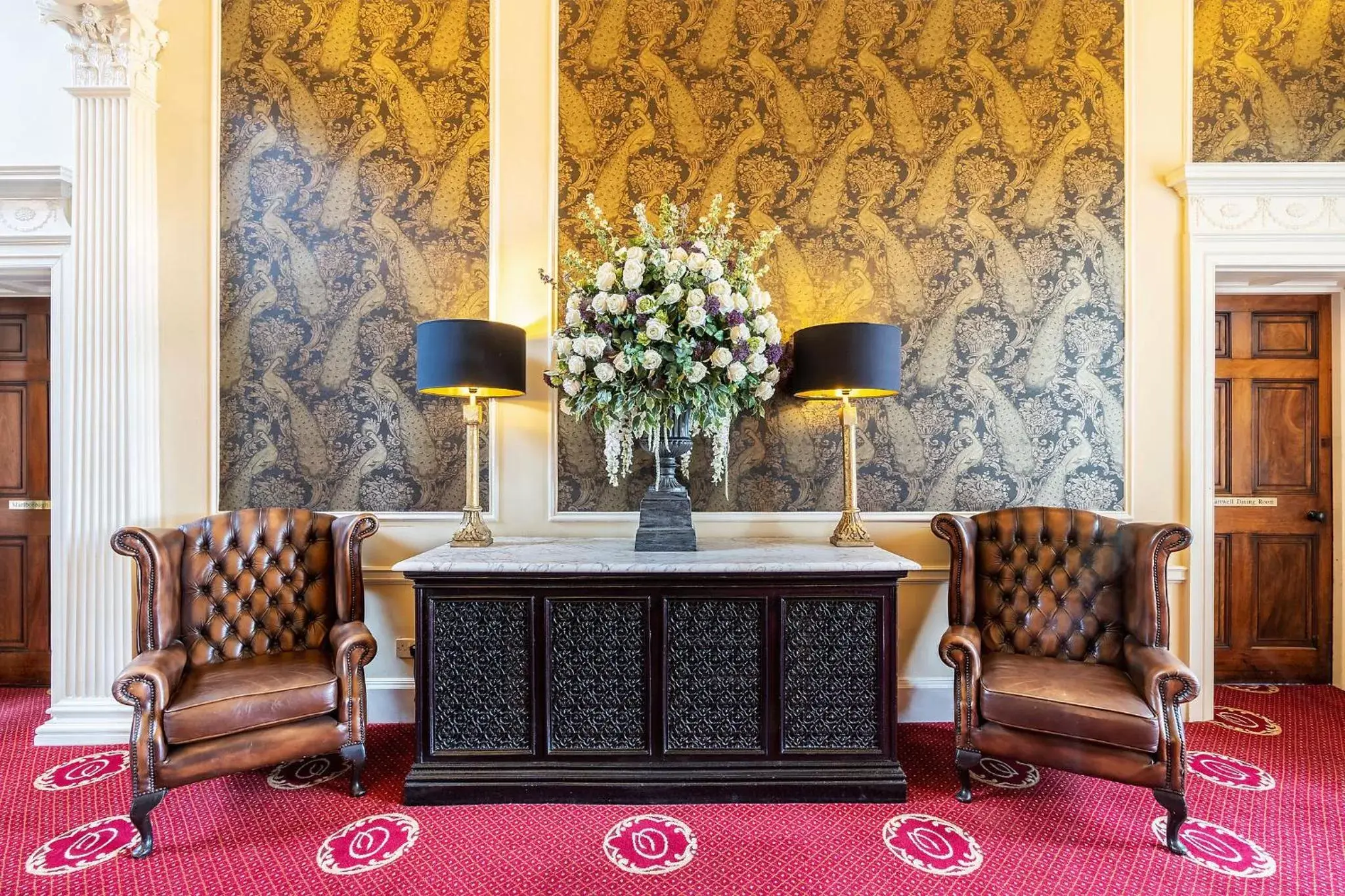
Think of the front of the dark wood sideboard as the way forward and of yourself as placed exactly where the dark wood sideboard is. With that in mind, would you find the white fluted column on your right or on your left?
on your right

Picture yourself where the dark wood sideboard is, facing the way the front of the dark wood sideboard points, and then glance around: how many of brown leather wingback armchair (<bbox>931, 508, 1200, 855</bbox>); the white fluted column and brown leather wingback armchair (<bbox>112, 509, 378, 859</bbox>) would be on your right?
2

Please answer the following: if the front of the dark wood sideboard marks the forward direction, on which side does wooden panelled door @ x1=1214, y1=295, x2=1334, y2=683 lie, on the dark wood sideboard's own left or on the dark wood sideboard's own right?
on the dark wood sideboard's own left

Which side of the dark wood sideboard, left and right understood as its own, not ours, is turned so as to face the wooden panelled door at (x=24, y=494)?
right

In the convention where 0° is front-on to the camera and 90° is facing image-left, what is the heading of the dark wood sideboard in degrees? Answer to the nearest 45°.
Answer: approximately 0°

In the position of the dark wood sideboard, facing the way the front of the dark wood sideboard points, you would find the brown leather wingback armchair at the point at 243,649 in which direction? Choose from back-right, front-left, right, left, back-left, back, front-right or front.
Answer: right

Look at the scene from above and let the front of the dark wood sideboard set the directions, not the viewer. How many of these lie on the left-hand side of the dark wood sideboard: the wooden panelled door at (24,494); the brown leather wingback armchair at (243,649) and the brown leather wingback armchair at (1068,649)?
1

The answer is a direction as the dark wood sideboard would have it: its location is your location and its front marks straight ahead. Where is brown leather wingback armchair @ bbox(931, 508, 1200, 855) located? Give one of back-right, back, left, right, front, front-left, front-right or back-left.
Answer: left

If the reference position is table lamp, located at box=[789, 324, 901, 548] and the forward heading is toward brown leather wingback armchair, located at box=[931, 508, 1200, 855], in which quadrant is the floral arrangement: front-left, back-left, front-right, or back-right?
back-right
